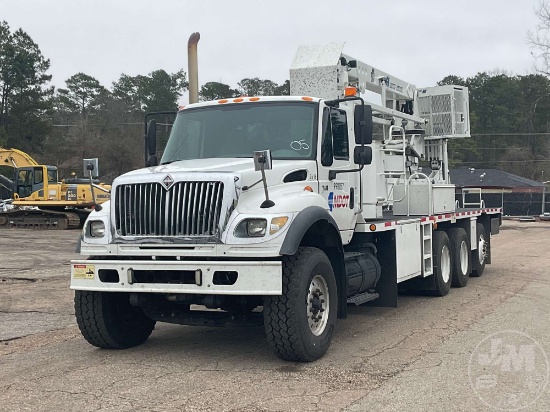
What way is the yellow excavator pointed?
to the viewer's left

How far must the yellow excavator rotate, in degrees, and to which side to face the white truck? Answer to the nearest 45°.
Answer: approximately 90° to its left

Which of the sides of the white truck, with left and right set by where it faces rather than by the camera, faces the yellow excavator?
right

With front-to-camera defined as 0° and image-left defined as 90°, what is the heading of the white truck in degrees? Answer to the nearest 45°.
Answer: approximately 45°
